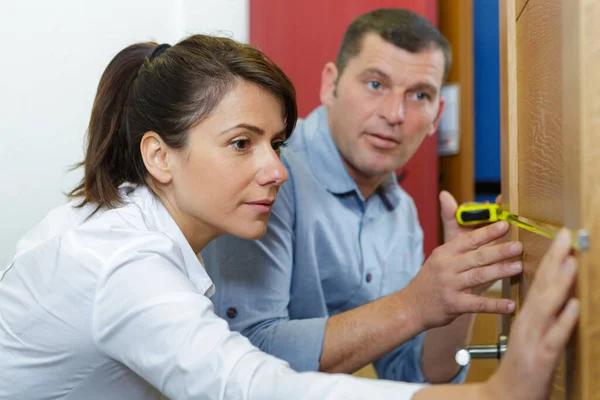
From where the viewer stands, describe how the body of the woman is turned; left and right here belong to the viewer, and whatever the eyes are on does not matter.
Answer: facing to the right of the viewer

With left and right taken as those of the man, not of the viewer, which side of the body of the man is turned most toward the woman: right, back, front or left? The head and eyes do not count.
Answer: right

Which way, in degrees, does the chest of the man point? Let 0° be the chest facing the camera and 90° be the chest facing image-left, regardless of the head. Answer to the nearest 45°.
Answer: approximately 315°

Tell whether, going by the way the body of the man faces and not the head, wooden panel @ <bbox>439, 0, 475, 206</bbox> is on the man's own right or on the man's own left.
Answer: on the man's own left
